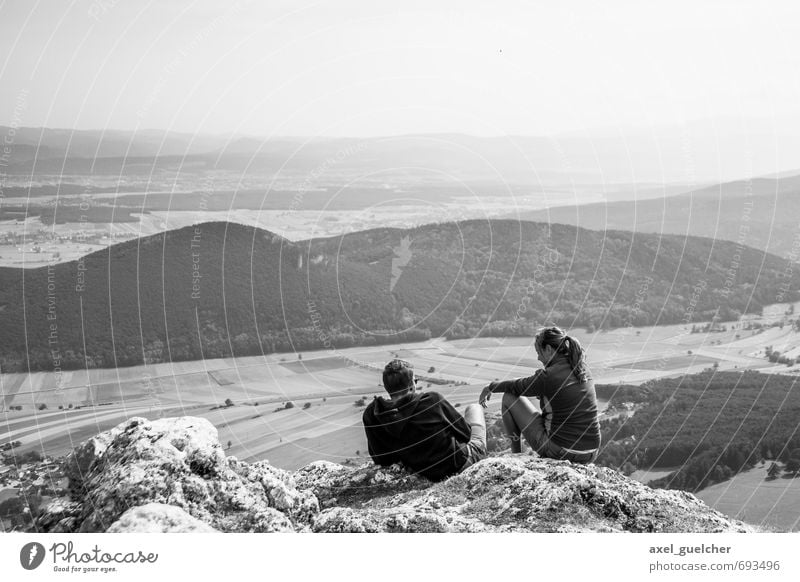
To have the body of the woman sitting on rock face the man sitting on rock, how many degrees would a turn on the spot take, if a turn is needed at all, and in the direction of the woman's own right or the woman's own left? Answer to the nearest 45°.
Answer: approximately 45° to the woman's own left

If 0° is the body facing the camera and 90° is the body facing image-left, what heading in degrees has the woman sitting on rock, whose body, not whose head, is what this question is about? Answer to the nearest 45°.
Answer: approximately 135°

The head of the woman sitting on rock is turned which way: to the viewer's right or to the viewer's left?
to the viewer's left
